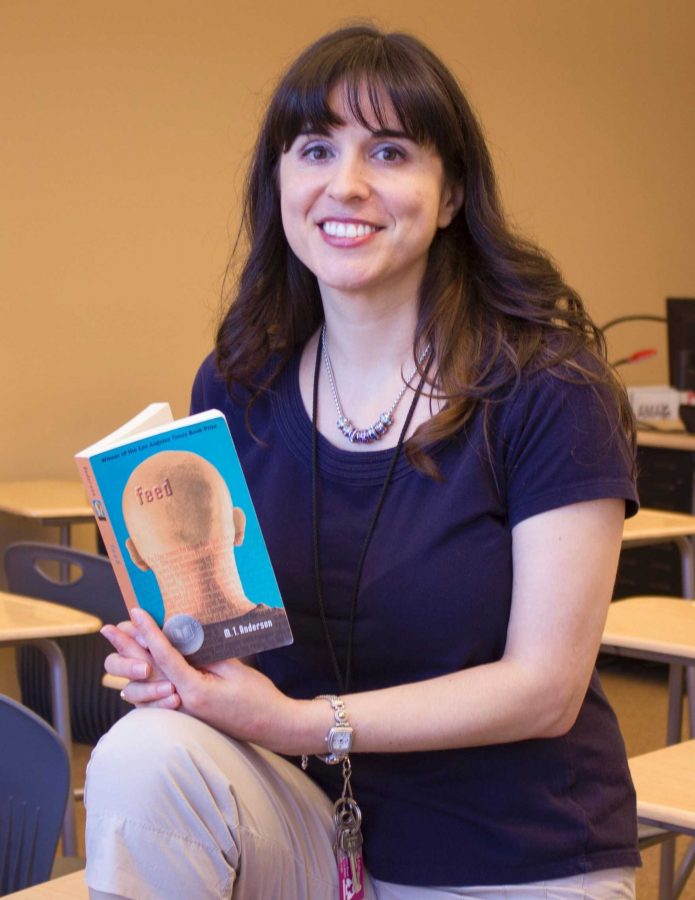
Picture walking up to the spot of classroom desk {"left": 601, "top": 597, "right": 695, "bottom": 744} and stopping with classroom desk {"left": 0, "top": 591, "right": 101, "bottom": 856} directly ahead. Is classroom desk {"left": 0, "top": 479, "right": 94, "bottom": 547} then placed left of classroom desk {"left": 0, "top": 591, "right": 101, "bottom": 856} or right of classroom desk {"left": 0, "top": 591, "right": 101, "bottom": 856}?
right

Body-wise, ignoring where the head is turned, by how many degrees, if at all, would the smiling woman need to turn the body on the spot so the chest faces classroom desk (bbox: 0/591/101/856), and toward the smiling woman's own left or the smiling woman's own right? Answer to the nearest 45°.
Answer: approximately 90° to the smiling woman's own right

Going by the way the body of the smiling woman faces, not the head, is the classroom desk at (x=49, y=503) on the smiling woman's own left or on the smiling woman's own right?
on the smiling woman's own right

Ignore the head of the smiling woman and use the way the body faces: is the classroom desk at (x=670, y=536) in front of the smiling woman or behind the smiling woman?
behind

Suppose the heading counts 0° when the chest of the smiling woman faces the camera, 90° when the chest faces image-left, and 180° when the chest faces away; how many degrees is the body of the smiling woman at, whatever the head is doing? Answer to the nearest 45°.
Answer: approximately 45°
